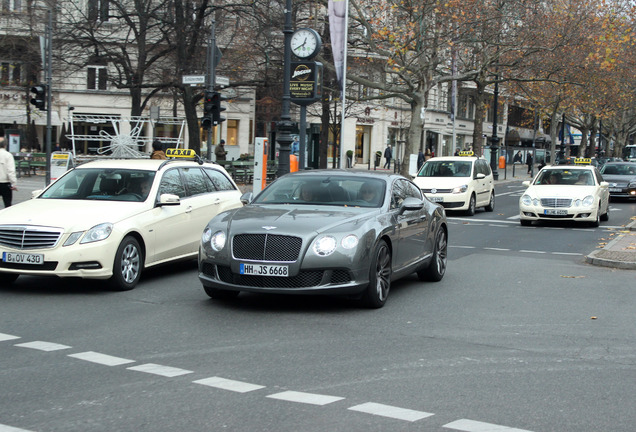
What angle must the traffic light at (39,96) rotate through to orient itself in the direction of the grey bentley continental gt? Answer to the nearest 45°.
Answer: approximately 90° to its left

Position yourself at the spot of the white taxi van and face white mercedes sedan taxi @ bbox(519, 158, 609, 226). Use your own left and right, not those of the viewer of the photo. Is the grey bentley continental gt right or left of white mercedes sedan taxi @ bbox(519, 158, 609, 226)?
right

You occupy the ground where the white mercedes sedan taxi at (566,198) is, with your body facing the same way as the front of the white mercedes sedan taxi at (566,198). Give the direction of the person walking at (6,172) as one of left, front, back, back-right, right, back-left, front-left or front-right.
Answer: front-right

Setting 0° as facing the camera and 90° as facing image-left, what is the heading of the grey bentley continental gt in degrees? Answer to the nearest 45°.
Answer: approximately 45°

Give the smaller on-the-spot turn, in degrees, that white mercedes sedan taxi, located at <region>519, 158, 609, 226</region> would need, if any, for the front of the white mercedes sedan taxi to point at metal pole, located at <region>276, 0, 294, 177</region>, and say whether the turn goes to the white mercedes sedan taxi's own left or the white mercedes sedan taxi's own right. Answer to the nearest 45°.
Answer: approximately 90° to the white mercedes sedan taxi's own right

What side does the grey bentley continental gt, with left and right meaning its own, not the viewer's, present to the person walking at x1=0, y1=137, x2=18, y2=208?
right

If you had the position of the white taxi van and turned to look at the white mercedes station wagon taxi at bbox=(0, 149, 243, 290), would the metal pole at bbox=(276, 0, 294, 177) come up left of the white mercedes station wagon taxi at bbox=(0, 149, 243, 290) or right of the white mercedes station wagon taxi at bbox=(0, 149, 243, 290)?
right
